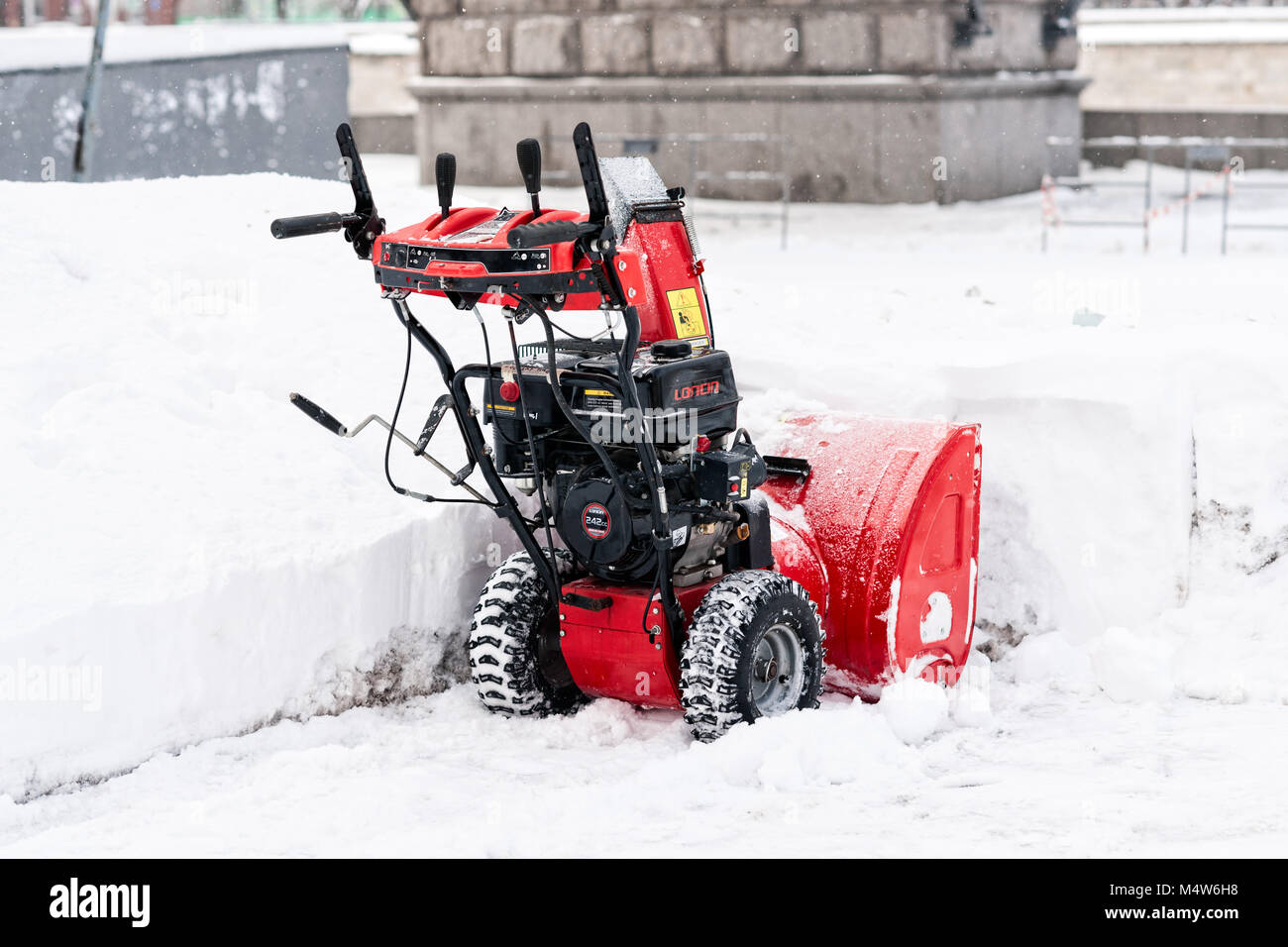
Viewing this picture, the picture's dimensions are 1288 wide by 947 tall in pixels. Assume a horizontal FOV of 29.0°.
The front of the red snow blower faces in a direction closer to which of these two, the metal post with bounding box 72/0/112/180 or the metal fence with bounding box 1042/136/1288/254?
the metal fence

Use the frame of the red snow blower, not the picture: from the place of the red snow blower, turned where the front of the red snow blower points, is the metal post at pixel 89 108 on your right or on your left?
on your left

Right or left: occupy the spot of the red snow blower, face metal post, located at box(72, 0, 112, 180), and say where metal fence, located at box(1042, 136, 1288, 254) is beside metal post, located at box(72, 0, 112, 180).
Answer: right

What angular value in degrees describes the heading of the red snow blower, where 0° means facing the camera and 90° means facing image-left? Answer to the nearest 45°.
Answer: approximately 225°

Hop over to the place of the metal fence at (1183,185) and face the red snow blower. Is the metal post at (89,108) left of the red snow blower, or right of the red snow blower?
right

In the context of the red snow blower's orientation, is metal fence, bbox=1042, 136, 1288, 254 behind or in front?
in front
